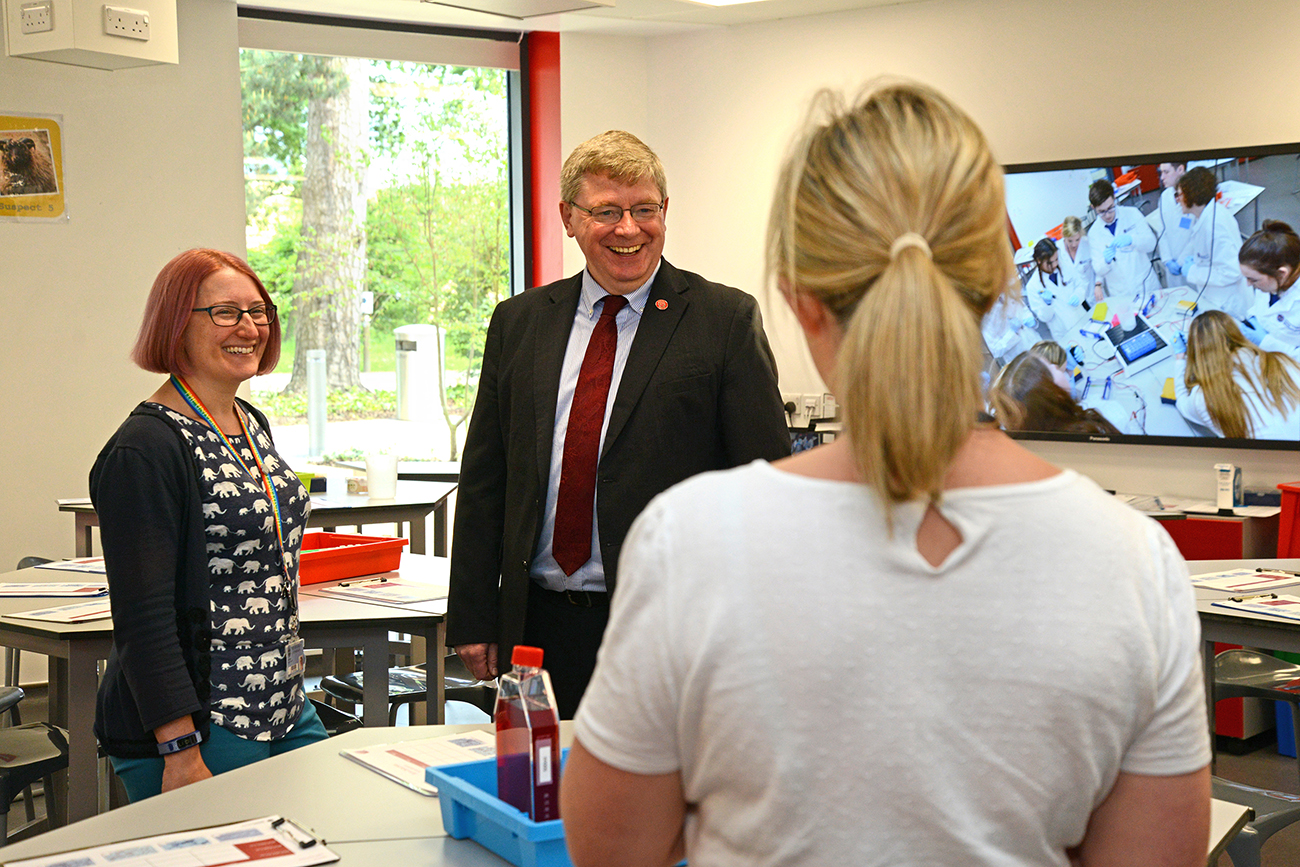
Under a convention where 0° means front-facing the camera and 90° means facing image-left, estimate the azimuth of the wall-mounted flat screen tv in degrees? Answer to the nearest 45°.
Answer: approximately 45°

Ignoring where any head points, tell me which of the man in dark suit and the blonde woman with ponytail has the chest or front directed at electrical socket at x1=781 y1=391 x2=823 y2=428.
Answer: the blonde woman with ponytail

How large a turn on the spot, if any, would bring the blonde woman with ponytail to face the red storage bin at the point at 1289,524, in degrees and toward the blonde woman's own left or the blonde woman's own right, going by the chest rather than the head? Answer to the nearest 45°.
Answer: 0° — they already face it

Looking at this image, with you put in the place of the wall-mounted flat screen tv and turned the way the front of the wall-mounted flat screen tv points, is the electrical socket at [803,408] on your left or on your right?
on your right

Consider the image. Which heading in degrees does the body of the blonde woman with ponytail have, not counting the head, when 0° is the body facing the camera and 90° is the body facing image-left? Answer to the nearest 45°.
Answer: approximately 180°

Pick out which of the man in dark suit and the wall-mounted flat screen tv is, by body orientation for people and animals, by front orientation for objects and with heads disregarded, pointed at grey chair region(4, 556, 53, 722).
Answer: the wall-mounted flat screen tv

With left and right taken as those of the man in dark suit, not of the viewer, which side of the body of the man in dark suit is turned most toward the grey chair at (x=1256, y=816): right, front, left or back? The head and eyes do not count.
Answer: left

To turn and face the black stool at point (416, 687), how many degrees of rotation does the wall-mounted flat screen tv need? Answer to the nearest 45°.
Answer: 0° — it already faces it

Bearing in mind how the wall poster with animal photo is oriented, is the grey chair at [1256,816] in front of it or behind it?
in front

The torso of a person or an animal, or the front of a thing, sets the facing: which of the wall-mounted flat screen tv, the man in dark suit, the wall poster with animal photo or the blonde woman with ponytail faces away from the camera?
the blonde woman with ponytail

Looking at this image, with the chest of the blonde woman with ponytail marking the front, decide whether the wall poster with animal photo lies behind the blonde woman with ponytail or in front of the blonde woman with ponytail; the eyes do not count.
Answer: in front

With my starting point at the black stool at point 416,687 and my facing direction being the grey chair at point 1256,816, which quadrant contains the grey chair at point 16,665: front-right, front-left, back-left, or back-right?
back-right

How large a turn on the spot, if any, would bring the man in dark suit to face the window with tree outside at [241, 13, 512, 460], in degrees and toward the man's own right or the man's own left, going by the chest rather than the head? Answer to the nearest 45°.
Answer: approximately 180°

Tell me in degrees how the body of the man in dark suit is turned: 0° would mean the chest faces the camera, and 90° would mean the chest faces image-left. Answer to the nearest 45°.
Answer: approximately 0°
